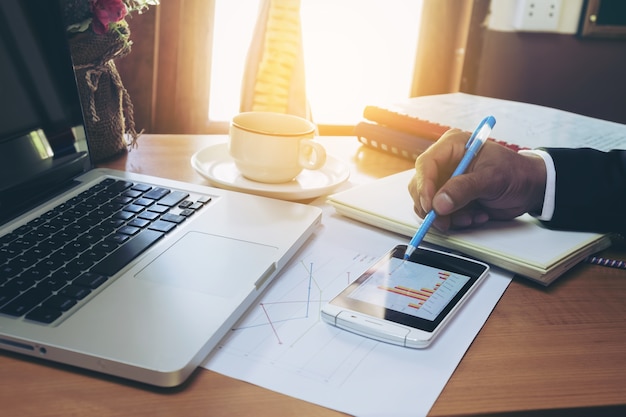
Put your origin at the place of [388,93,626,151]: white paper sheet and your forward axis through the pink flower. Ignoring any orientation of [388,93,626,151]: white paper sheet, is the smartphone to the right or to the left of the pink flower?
left

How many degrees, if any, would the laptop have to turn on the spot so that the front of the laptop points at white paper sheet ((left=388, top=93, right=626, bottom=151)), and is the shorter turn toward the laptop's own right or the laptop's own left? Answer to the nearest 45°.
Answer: approximately 90° to the laptop's own left

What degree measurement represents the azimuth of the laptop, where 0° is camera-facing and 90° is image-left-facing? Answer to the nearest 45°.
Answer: approximately 315°
